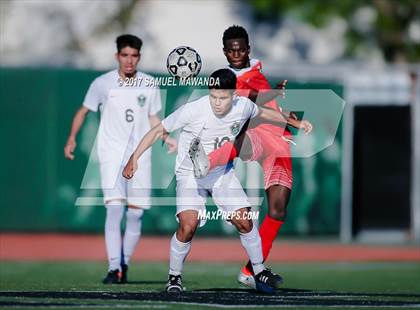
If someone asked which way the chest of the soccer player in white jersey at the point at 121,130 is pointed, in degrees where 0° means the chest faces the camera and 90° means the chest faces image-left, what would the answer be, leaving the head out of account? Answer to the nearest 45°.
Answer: approximately 0°

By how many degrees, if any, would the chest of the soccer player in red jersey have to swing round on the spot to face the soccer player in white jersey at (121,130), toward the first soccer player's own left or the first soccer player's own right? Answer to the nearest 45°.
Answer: approximately 90° to the first soccer player's own right

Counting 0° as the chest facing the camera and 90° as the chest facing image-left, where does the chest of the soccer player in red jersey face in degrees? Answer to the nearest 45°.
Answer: approximately 45°

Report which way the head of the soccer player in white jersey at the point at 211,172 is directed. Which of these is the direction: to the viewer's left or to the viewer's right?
to the viewer's left
